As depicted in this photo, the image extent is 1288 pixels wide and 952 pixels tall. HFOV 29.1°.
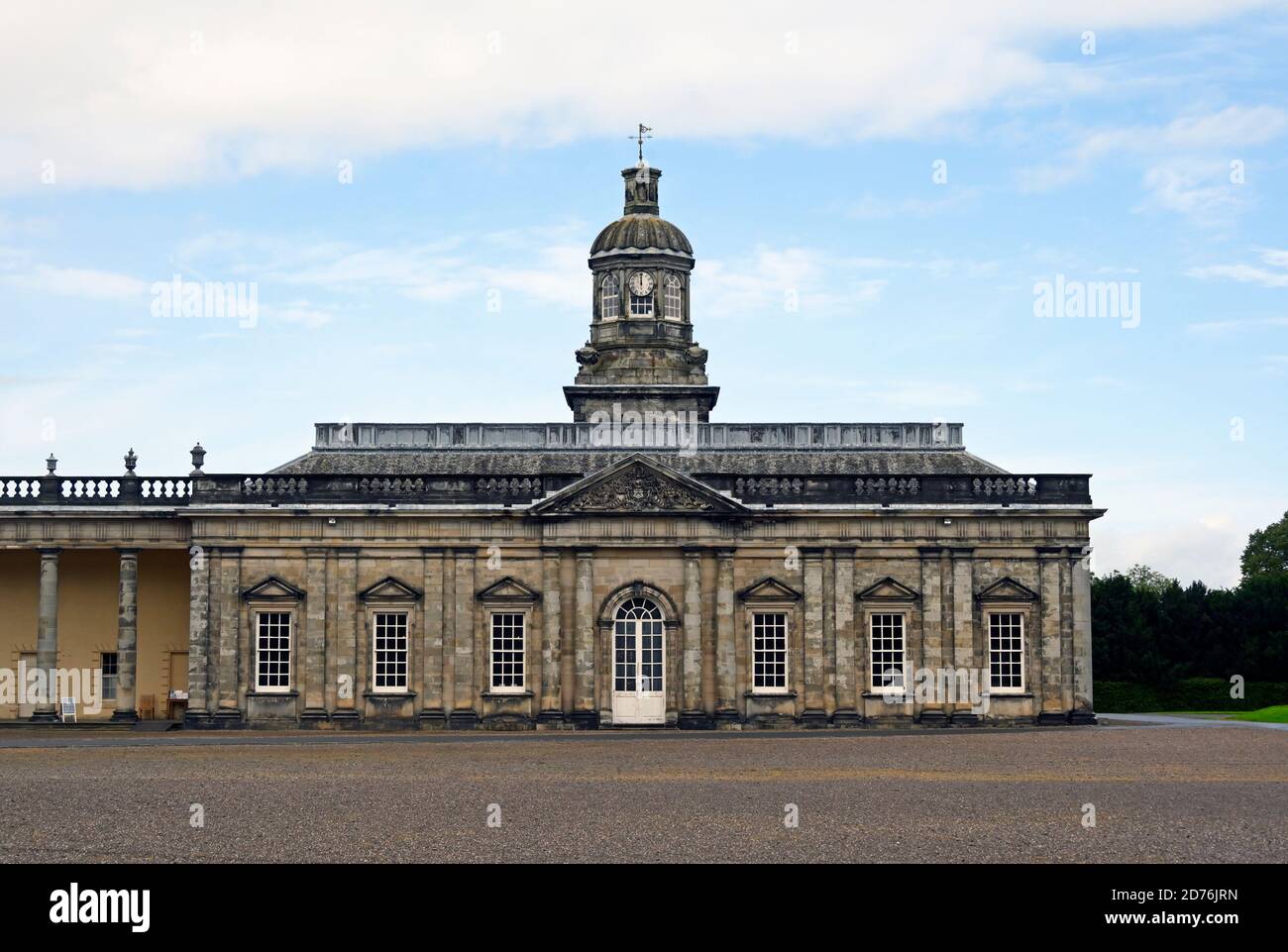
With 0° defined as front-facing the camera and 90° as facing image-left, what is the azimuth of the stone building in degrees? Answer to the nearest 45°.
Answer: approximately 0°
